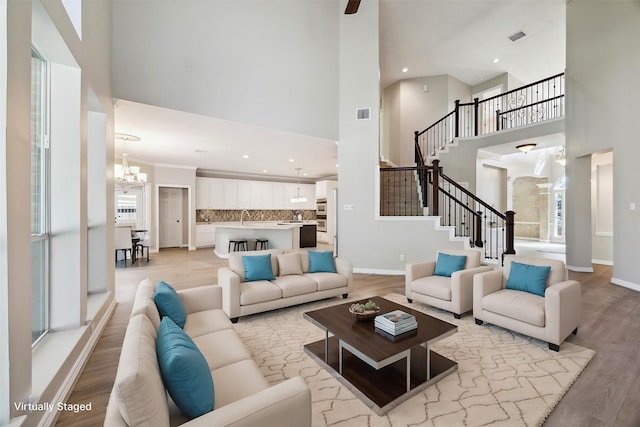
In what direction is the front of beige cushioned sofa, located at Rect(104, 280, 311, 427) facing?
to the viewer's right

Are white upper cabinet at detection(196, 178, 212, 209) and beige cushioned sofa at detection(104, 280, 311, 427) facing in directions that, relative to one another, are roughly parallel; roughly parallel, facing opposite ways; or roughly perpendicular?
roughly perpendicular

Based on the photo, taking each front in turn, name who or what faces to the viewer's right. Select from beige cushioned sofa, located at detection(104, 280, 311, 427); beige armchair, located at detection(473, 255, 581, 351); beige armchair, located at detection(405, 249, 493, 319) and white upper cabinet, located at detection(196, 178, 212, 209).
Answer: the beige cushioned sofa

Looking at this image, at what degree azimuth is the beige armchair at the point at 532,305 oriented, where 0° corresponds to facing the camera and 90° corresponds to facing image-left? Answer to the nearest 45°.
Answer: approximately 45°

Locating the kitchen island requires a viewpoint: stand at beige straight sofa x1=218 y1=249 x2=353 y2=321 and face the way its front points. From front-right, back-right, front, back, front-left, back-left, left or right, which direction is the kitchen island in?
back-left

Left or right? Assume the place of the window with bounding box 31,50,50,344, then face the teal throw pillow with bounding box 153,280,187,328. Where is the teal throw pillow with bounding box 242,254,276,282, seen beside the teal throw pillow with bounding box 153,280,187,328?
left

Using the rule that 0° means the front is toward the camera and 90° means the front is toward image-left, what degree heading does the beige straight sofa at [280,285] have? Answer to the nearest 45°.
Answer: approximately 315°

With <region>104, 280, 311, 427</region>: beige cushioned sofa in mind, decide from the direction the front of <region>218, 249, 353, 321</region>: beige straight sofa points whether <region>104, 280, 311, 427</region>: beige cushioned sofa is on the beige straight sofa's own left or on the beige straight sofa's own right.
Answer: on the beige straight sofa's own right
